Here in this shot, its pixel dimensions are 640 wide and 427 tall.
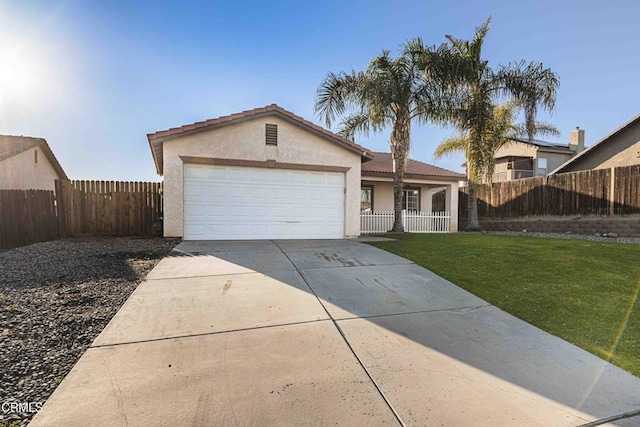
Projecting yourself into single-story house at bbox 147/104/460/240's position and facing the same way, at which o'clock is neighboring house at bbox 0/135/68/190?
The neighboring house is roughly at 4 o'clock from the single-story house.

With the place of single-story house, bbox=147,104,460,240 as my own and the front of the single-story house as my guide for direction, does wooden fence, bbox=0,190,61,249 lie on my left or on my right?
on my right

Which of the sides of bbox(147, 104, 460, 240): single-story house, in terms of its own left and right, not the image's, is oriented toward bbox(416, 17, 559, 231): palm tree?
left

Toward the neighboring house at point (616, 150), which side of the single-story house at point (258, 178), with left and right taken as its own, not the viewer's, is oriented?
left

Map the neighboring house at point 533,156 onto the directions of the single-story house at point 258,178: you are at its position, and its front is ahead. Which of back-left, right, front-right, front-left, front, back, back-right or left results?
back-left

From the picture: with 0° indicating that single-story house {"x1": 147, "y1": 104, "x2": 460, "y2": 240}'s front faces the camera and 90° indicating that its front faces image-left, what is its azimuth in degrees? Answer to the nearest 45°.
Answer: approximately 0°
